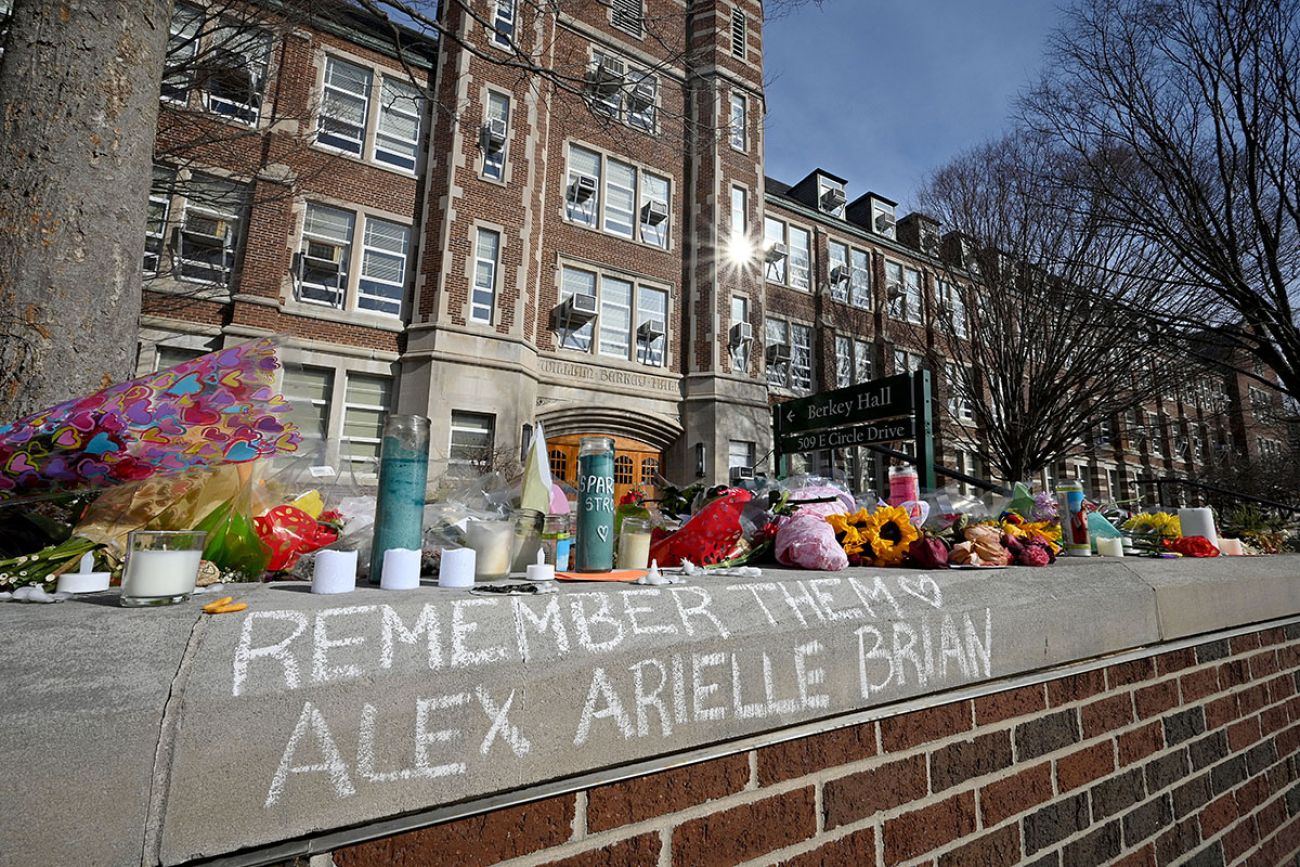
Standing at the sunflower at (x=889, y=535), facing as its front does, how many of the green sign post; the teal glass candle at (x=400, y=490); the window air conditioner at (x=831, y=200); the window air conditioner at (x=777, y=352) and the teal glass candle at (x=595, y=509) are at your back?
3

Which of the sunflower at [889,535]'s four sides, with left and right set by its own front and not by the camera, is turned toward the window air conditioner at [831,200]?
back

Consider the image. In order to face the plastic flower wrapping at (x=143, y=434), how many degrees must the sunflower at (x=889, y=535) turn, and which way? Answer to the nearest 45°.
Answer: approximately 45° to its right

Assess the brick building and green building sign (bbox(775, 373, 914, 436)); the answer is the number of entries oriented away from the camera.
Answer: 0

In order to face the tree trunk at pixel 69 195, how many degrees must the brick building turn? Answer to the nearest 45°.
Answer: approximately 45° to its right

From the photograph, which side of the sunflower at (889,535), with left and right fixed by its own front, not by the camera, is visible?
front

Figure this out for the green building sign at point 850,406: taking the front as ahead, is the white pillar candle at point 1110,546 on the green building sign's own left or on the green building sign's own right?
on the green building sign's own left

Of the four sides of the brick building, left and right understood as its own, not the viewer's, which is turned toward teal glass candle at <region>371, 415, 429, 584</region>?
front

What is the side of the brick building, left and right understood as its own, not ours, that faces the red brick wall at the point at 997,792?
front

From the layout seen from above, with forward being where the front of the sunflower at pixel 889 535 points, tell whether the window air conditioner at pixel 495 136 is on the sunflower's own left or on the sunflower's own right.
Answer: on the sunflower's own right

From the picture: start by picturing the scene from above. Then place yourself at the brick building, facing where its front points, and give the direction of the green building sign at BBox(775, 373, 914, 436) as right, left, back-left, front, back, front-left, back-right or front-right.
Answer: front

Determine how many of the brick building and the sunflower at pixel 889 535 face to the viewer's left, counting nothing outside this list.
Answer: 0

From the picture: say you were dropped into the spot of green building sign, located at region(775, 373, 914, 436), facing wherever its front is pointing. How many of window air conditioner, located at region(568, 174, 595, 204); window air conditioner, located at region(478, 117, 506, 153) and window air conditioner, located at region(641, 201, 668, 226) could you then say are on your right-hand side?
3

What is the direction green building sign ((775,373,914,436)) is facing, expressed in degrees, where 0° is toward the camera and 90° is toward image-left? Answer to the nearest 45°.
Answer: approximately 45°

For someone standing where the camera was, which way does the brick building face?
facing the viewer and to the right of the viewer

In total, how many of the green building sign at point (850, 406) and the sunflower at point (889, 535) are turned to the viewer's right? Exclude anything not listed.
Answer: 0
